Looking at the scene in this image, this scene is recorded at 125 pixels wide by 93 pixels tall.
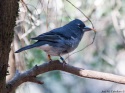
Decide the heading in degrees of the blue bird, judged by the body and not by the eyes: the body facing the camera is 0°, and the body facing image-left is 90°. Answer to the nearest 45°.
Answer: approximately 270°
